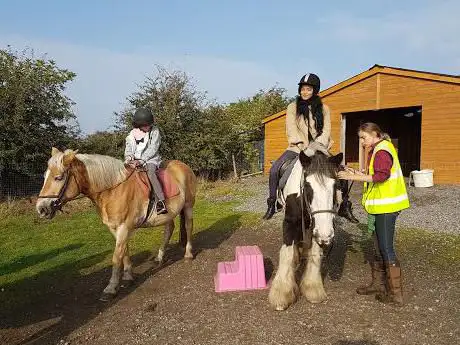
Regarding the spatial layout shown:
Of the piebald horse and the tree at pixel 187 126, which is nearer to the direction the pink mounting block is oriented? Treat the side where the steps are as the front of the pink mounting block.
the tree

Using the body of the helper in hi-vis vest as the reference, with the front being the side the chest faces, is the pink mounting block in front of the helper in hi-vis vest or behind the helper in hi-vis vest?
in front

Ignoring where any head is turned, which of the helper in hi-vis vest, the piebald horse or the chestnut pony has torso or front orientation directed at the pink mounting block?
the helper in hi-vis vest

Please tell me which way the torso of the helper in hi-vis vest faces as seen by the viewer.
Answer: to the viewer's left

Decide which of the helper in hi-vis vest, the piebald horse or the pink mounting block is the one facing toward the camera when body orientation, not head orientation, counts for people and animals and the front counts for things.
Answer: the piebald horse

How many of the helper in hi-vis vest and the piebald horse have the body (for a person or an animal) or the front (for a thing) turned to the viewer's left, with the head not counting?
1

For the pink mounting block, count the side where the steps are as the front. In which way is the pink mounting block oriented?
to the viewer's left

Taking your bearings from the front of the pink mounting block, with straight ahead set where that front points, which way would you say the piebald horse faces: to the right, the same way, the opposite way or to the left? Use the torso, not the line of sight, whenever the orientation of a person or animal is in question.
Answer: to the left

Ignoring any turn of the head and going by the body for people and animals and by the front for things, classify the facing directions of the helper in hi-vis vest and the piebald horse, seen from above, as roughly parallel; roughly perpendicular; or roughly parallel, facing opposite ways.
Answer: roughly perpendicular

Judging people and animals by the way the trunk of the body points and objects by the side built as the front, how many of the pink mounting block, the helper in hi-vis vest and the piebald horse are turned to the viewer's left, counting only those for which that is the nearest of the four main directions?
2
